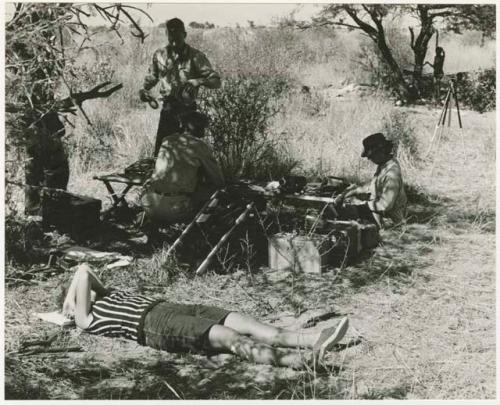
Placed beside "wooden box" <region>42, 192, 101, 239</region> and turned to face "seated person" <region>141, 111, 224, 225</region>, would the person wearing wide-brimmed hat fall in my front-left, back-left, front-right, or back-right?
front-left

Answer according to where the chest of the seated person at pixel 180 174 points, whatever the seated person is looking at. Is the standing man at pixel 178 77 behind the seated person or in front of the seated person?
in front

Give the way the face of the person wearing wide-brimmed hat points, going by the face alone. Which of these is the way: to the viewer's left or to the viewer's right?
to the viewer's left

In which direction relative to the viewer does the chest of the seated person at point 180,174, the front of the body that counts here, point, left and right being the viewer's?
facing away from the viewer and to the right of the viewer

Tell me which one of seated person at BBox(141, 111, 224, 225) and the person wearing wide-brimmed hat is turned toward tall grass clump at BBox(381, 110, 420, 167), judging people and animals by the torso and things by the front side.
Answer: the seated person

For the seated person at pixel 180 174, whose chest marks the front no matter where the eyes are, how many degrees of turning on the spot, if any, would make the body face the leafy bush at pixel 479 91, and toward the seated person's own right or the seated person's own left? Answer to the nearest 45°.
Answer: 0° — they already face it

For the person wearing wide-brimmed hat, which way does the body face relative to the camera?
to the viewer's left

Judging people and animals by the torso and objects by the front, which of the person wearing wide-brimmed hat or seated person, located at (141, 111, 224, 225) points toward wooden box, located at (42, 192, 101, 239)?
the person wearing wide-brimmed hat

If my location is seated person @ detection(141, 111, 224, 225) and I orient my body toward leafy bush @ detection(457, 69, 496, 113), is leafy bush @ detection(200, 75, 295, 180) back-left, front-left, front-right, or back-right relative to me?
front-left

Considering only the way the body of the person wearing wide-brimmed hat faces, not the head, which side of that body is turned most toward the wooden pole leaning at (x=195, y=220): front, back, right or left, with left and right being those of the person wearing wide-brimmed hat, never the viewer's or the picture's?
front

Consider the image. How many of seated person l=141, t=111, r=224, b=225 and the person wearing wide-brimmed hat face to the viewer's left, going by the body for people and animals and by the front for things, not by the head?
1
